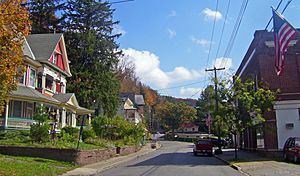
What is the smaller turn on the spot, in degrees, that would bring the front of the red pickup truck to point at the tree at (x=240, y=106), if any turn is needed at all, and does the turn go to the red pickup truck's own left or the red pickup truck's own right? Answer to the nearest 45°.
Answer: approximately 180°
